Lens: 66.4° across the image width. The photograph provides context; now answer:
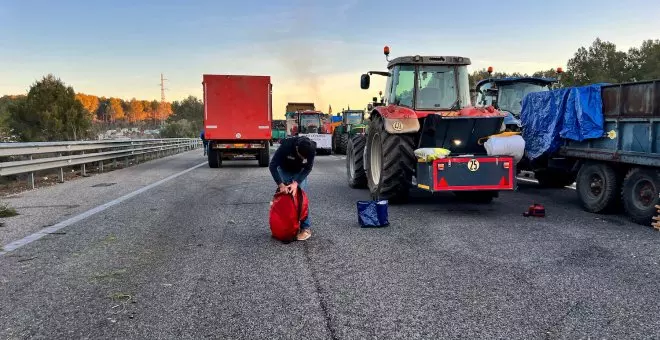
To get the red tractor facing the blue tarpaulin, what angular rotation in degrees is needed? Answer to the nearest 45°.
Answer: approximately 135° to its right

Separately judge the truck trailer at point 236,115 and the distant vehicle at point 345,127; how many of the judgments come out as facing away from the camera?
2

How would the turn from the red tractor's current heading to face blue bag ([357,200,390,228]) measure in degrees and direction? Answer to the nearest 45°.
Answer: approximately 135° to its left

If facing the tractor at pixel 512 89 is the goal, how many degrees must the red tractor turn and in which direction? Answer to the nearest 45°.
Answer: approximately 90° to its right

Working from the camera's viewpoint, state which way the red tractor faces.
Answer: facing away from the viewer and to the left of the viewer

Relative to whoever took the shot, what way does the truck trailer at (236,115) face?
facing away from the viewer

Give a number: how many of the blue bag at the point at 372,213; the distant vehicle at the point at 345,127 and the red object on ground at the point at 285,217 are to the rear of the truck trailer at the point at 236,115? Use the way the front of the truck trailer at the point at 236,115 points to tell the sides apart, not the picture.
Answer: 2

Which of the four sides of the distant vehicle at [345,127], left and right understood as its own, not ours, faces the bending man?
back

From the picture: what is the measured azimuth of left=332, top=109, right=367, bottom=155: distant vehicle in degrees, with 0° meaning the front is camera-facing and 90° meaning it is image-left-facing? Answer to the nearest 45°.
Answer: approximately 180°

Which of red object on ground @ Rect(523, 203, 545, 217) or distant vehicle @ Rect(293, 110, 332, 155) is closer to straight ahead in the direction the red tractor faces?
the distant vehicle

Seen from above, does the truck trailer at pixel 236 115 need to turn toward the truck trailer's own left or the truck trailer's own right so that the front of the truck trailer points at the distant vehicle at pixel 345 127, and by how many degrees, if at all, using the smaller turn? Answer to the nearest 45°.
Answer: approximately 45° to the truck trailer's own right
